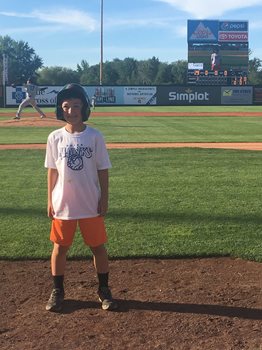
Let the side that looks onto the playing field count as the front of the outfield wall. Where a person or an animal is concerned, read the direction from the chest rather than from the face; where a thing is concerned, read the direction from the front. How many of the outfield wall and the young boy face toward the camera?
2

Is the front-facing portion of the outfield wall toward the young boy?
yes

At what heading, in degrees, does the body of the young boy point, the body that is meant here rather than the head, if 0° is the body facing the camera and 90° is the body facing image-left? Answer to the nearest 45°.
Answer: approximately 0°

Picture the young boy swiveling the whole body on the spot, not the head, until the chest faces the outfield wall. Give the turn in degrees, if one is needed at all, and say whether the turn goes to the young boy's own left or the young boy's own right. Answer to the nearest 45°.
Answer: approximately 180°

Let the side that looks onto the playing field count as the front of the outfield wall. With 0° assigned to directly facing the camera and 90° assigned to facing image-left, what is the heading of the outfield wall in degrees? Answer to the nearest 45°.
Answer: approximately 0°
